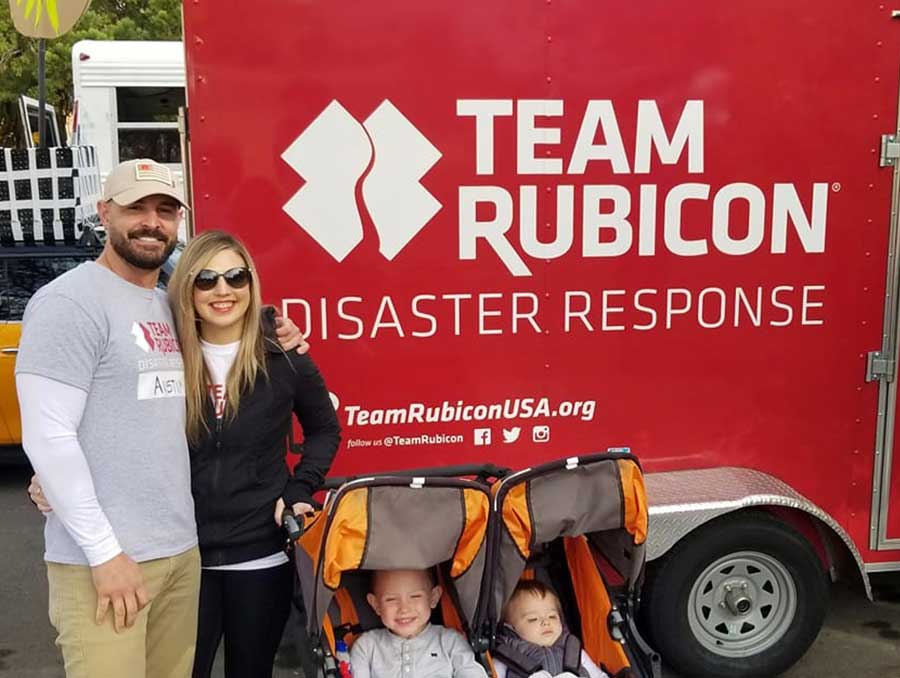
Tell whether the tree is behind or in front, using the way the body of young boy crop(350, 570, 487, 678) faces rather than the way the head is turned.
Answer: behind

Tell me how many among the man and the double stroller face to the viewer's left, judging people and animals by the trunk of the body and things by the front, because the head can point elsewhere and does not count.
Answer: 0

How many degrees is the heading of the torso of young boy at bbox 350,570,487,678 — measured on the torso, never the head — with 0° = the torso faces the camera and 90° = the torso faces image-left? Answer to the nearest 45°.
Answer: approximately 0°

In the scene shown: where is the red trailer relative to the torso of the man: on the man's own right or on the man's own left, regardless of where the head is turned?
on the man's own left

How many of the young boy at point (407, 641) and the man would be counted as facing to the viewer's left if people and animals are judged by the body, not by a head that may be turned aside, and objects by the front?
0

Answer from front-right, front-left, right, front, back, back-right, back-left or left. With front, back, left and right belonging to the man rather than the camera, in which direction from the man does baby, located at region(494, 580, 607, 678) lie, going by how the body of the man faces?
front-left

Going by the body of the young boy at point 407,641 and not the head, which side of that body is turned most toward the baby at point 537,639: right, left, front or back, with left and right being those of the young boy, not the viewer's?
left

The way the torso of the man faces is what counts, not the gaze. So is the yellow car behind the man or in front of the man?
behind

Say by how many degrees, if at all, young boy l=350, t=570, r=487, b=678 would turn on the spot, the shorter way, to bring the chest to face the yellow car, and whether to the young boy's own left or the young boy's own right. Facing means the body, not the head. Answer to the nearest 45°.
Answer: approximately 135° to the young boy's own right

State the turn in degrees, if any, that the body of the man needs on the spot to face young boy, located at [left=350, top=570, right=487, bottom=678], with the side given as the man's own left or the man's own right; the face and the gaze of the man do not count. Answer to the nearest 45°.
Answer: approximately 45° to the man's own left
